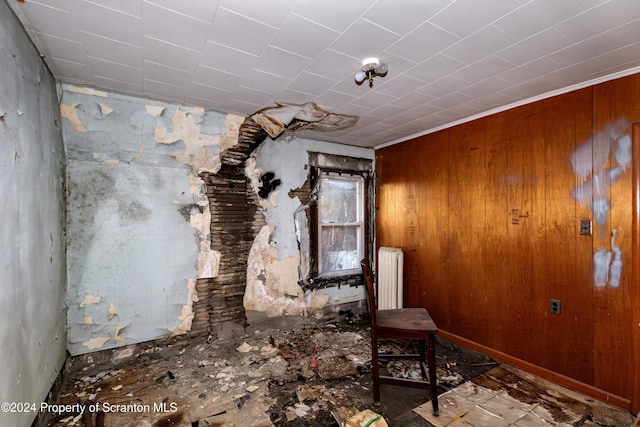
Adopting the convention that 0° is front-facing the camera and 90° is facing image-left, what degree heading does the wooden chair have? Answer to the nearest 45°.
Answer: approximately 270°

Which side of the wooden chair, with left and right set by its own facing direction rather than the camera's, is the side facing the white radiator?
left
